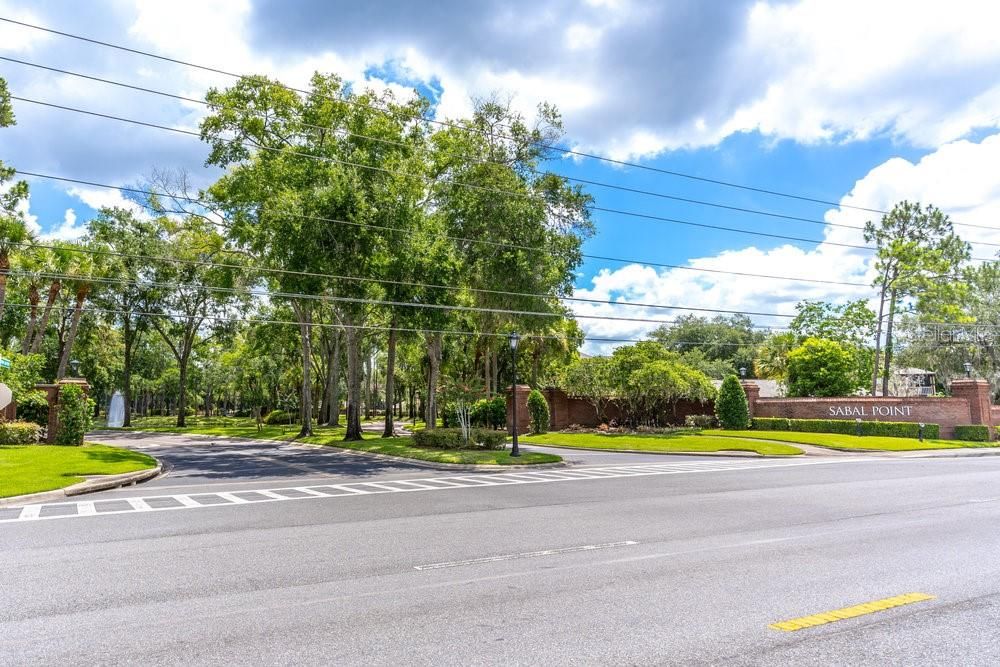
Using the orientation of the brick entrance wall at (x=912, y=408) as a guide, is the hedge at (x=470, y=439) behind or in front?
in front

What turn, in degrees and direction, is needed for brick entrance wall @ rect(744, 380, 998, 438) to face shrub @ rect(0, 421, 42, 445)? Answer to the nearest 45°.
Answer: approximately 45° to its right

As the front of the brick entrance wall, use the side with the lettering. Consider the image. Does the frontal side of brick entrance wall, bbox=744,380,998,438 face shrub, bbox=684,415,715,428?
no

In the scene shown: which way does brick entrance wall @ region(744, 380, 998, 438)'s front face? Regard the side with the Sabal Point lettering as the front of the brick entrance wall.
toward the camera

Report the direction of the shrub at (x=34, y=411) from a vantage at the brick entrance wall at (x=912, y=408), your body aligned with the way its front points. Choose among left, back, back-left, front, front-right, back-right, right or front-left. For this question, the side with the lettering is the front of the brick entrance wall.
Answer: front-right

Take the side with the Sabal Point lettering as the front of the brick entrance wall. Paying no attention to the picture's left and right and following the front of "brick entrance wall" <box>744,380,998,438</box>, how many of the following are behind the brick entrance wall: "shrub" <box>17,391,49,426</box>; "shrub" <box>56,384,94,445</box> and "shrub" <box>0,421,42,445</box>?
0

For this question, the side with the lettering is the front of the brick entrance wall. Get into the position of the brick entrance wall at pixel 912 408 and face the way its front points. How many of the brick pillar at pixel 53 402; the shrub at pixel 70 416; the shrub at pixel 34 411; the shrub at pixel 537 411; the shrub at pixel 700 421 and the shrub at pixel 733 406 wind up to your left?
0

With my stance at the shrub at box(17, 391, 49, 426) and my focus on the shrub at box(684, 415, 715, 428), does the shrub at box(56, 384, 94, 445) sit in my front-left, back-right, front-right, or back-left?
front-right

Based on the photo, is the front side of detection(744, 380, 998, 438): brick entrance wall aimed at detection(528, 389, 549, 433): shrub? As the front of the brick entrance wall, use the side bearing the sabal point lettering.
no

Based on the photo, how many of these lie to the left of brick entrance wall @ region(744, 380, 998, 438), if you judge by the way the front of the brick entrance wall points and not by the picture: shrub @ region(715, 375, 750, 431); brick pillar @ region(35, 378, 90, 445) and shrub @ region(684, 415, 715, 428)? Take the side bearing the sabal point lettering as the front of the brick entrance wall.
0

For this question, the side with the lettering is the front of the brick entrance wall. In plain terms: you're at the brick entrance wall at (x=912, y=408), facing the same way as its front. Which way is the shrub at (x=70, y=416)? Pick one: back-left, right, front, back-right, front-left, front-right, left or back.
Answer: front-right

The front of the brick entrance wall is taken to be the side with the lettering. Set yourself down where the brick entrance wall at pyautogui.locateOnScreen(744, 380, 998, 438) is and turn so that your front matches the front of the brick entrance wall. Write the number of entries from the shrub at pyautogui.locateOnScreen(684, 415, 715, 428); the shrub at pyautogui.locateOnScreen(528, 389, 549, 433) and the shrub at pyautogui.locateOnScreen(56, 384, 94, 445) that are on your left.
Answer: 0

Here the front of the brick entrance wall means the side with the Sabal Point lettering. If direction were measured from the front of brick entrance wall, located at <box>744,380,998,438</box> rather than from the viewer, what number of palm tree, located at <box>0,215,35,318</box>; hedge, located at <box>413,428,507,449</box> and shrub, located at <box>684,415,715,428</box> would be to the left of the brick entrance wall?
0
